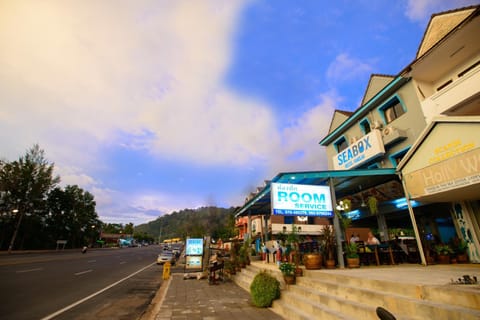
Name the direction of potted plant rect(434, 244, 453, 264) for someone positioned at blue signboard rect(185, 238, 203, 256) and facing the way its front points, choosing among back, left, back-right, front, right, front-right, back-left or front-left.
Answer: front-left

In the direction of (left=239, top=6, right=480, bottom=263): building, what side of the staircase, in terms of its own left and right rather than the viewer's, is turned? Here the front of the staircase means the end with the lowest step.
back

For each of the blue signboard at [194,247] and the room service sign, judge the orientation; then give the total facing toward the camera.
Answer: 2

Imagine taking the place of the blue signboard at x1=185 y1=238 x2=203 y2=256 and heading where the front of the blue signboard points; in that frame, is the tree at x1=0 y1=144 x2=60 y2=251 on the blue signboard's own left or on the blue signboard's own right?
on the blue signboard's own right

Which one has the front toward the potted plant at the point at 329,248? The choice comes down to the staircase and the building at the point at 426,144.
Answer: the building

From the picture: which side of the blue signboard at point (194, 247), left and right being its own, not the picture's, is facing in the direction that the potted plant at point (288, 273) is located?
front

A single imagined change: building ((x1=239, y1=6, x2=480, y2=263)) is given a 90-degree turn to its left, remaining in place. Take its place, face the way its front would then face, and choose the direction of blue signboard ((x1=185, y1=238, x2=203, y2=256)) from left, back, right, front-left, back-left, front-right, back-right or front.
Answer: back-right

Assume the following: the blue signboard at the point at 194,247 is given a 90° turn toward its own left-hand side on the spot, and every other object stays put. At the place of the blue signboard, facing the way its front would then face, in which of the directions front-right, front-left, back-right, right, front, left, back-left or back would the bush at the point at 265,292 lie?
right

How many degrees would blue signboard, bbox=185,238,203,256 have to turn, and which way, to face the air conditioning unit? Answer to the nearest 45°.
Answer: approximately 45° to its left

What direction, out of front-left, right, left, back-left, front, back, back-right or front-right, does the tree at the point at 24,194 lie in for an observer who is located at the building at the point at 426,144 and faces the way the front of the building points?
front-right

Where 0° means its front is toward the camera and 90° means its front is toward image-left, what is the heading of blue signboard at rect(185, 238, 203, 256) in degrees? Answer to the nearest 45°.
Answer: approximately 0°

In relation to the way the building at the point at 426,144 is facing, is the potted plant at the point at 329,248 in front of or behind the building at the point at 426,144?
in front

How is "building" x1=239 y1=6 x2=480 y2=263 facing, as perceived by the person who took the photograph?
facing the viewer and to the left of the viewer

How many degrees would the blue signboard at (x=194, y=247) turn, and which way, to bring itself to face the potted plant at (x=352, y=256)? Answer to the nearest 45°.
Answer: approximately 45° to its left

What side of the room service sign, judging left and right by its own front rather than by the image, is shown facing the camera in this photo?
front
